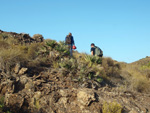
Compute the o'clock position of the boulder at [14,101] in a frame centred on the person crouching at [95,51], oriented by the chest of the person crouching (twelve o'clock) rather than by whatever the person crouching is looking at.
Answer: The boulder is roughly at 10 o'clock from the person crouching.

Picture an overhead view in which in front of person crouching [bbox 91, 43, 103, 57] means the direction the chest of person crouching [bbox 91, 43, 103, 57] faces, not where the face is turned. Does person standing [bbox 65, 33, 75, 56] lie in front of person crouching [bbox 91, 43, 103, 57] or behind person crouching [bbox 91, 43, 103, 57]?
in front

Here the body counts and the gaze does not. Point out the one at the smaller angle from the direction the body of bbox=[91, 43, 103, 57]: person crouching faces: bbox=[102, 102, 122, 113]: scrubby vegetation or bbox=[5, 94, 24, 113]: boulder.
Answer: the boulder

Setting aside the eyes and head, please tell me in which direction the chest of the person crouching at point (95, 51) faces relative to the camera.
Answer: to the viewer's left

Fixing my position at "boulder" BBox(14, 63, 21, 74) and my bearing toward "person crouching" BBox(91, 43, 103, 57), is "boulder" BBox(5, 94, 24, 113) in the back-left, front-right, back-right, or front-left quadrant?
back-right

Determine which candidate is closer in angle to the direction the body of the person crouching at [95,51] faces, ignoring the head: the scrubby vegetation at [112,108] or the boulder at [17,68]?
the boulder

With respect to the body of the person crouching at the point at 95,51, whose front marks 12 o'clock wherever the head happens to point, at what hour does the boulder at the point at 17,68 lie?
The boulder is roughly at 10 o'clock from the person crouching.

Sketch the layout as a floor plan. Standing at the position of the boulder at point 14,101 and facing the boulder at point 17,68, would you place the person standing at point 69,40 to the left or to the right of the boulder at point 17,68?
right

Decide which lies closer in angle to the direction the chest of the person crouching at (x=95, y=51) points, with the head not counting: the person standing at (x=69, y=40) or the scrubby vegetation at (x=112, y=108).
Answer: the person standing

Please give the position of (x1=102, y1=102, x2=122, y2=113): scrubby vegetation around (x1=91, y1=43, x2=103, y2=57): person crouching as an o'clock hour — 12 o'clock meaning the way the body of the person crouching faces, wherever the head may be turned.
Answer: The scrubby vegetation is roughly at 9 o'clock from the person crouching.
